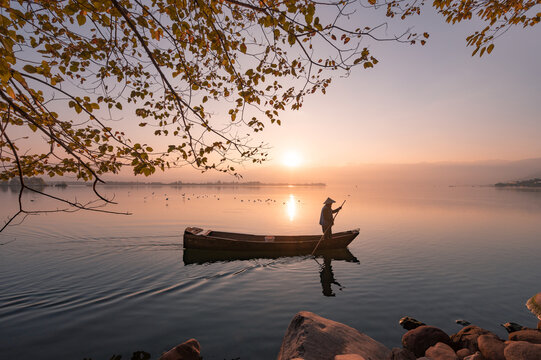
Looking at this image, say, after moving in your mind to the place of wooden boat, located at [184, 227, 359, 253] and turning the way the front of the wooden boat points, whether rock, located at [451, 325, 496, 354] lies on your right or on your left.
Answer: on your right

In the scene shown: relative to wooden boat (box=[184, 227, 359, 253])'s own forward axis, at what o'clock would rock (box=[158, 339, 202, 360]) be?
The rock is roughly at 3 o'clock from the wooden boat.

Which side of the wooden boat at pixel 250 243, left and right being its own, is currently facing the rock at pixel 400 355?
right

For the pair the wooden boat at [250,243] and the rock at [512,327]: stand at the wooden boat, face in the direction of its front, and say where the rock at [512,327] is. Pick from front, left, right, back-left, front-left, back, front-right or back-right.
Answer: front-right

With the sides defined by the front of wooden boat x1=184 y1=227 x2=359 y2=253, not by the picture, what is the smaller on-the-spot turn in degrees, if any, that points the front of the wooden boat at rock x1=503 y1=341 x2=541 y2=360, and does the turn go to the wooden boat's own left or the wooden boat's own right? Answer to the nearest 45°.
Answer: approximately 45° to the wooden boat's own right

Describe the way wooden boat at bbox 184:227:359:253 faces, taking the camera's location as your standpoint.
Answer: facing to the right of the viewer

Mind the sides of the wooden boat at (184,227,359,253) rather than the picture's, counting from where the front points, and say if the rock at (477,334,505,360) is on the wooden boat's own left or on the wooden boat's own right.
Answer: on the wooden boat's own right

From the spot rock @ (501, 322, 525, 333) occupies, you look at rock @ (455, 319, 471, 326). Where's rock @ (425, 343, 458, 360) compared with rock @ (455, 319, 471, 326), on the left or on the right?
left

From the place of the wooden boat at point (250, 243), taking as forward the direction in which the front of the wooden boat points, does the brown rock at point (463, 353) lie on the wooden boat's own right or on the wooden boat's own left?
on the wooden boat's own right
